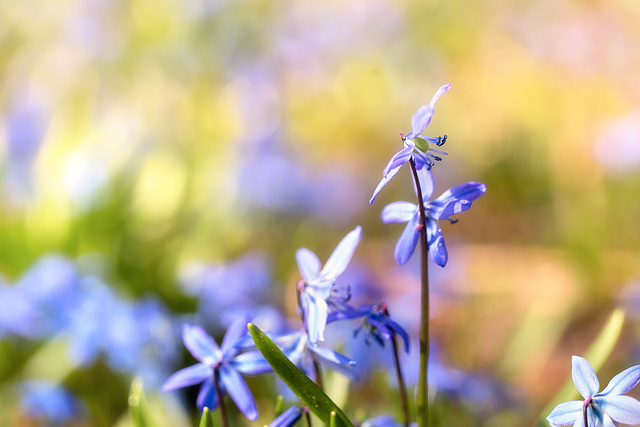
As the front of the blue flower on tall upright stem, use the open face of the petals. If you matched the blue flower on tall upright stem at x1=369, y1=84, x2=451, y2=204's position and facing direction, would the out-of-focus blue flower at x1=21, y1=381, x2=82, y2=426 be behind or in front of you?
behind

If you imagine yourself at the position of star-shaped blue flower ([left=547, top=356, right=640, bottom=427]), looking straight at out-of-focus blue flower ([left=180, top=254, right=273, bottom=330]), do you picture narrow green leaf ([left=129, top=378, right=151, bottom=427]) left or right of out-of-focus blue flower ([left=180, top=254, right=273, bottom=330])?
left

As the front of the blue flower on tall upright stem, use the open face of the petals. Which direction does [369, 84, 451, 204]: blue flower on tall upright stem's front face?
to the viewer's right

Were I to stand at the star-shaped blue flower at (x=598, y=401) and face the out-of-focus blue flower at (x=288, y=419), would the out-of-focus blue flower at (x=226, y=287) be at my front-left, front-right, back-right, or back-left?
front-right
